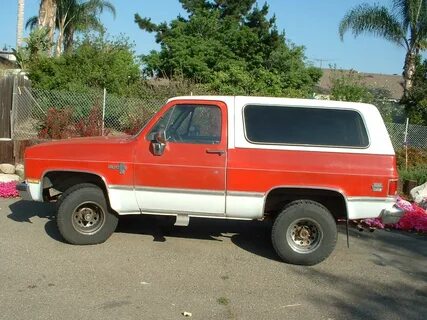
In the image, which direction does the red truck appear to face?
to the viewer's left

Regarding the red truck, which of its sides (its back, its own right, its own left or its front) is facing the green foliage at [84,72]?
right

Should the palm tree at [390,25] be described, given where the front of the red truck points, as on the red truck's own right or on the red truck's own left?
on the red truck's own right

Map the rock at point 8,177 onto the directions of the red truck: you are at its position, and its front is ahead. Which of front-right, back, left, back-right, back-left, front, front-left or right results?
front-right

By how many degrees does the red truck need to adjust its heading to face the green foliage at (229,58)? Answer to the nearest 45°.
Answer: approximately 90° to its right

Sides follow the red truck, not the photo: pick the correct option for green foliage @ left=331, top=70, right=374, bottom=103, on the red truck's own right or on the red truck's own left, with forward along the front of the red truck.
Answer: on the red truck's own right

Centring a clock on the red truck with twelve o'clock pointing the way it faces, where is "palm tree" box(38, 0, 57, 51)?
The palm tree is roughly at 2 o'clock from the red truck.

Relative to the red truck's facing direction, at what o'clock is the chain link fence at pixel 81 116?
The chain link fence is roughly at 2 o'clock from the red truck.

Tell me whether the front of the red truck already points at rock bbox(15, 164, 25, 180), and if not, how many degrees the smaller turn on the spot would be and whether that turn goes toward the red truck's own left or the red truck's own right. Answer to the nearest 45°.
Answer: approximately 45° to the red truck's own right

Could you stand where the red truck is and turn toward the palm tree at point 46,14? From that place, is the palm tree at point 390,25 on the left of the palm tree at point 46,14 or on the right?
right
